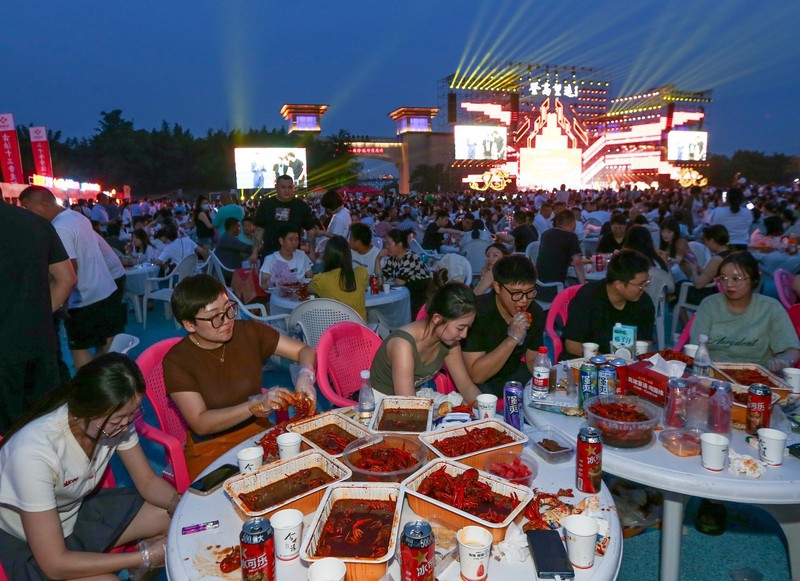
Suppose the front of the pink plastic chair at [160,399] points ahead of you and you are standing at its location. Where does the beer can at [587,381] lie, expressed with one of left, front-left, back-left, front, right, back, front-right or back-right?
front

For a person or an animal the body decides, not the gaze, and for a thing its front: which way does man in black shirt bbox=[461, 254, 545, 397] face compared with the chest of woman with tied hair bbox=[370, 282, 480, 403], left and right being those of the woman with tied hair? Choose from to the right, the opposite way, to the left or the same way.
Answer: the same way

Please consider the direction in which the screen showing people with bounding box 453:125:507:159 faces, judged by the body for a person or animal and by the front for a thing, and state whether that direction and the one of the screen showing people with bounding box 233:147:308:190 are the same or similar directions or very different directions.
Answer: same or similar directions

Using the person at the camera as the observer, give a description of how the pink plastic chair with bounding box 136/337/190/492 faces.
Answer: facing the viewer and to the right of the viewer

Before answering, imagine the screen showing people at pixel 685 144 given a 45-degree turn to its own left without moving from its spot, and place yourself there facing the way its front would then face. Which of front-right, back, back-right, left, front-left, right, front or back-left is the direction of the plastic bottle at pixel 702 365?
front-right

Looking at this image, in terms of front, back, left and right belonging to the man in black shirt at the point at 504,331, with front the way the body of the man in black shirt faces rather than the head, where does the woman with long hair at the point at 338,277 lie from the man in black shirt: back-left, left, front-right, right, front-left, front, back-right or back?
back

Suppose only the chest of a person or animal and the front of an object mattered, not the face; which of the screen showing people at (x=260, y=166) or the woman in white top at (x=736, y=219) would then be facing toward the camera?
the screen showing people

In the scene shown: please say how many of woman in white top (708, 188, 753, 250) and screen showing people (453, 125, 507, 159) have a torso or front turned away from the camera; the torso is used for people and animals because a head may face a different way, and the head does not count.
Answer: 1

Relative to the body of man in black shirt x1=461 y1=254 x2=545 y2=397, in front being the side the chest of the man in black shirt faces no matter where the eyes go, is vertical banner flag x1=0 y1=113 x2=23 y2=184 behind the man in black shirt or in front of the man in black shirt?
behind

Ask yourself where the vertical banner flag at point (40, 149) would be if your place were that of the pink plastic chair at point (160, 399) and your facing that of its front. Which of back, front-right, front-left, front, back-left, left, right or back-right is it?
back-left

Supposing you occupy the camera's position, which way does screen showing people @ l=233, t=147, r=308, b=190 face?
facing the viewer

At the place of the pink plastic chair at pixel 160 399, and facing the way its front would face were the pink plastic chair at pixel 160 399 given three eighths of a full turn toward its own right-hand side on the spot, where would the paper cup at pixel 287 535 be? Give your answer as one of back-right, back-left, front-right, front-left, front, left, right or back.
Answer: left

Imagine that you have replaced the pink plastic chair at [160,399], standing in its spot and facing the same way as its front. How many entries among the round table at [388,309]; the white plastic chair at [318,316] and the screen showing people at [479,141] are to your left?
3

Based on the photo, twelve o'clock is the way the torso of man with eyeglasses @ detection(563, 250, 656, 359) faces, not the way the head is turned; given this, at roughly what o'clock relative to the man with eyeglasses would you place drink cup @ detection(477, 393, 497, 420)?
The drink cup is roughly at 2 o'clock from the man with eyeglasses.

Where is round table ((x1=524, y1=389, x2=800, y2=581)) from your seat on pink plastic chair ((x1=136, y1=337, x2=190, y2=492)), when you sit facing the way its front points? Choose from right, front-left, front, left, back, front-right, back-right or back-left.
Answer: front

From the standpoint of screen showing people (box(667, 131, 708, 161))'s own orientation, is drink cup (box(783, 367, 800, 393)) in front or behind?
in front

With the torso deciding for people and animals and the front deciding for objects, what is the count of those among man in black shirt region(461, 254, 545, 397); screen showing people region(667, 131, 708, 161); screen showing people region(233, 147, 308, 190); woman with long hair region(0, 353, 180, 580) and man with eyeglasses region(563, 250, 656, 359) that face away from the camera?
0

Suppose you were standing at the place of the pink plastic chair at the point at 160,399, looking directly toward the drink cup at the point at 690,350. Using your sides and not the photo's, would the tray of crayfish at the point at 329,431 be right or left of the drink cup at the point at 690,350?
right

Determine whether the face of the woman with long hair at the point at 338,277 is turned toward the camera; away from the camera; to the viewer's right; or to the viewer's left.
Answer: away from the camera

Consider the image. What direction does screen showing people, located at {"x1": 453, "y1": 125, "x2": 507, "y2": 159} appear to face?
toward the camera

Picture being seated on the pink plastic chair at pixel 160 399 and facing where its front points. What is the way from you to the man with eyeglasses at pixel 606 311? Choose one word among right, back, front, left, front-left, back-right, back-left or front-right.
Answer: front-left
